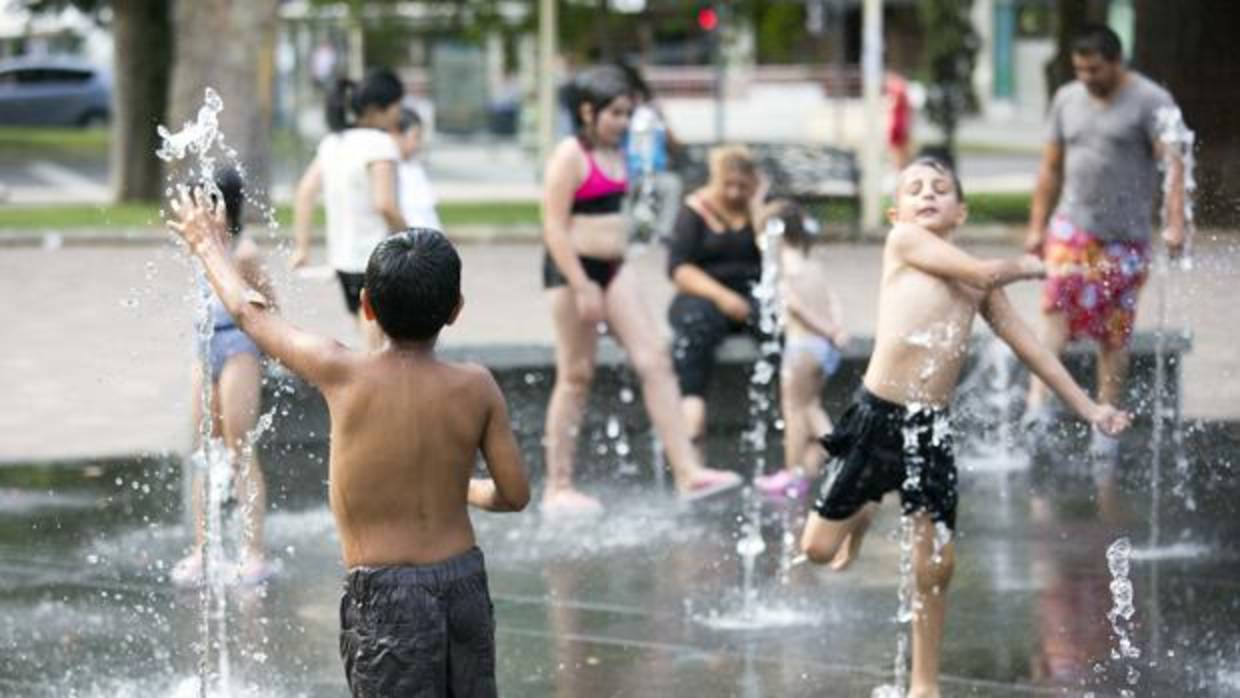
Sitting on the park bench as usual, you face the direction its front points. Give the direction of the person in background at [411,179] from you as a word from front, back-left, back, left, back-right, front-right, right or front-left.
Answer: front

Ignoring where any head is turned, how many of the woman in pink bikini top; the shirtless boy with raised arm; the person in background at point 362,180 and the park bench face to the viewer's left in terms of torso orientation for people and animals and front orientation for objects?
0

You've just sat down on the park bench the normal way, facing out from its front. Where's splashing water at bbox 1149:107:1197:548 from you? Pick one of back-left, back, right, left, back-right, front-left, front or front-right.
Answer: front

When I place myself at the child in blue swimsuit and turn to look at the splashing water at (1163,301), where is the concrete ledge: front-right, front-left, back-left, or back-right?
front-left

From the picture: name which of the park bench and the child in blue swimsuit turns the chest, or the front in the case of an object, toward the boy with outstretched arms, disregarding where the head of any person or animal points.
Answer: the park bench

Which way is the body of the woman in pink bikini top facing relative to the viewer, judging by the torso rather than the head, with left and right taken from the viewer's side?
facing the viewer and to the right of the viewer

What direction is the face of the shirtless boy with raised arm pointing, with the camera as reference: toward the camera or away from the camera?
away from the camera

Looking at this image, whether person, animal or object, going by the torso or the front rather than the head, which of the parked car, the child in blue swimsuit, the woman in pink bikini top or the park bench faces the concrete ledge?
the park bench

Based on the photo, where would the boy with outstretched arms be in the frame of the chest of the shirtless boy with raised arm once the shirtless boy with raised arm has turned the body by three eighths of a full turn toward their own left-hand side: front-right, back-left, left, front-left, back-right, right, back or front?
back

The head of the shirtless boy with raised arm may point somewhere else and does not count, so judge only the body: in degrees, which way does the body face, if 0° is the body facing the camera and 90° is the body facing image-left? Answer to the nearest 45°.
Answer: approximately 180°

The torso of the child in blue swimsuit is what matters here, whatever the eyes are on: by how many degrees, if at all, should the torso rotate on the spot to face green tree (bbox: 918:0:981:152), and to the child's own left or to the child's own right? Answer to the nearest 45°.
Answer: approximately 180°

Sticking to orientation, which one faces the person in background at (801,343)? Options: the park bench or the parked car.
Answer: the park bench

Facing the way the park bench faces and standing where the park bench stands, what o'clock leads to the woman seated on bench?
The woman seated on bench is roughly at 12 o'clock from the park bench.

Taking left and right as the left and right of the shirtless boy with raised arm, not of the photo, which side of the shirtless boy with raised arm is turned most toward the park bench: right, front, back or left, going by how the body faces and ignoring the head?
front

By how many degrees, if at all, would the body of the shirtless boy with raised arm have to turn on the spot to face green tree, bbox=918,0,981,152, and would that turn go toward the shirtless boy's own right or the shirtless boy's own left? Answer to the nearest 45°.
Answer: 0° — they already face it

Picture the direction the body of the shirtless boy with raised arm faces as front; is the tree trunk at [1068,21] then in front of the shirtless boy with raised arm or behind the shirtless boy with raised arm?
in front

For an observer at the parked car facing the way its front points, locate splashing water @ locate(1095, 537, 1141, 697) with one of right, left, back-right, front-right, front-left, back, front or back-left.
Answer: left

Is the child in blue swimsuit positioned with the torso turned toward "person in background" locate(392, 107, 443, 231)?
no

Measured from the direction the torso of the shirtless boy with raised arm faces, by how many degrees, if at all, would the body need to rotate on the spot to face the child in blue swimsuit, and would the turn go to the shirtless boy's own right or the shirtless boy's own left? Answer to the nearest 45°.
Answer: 0° — they already face them
